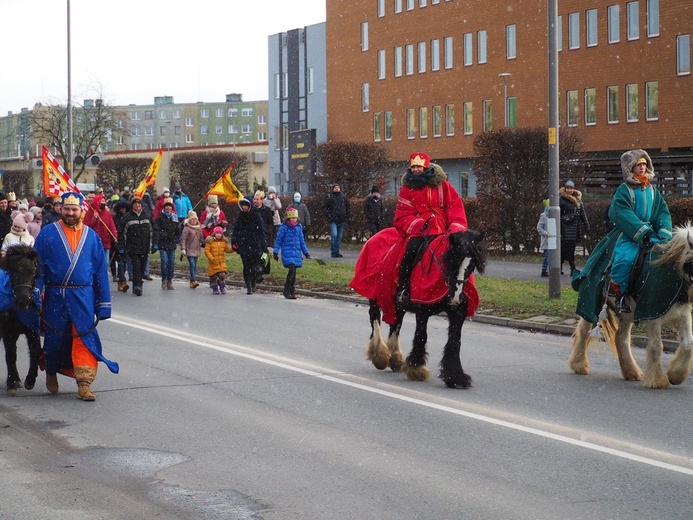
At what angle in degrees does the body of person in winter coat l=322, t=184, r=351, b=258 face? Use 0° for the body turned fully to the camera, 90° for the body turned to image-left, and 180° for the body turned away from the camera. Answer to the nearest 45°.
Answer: approximately 0°

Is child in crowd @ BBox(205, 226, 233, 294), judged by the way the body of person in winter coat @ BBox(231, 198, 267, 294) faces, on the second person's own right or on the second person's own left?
on the second person's own right
